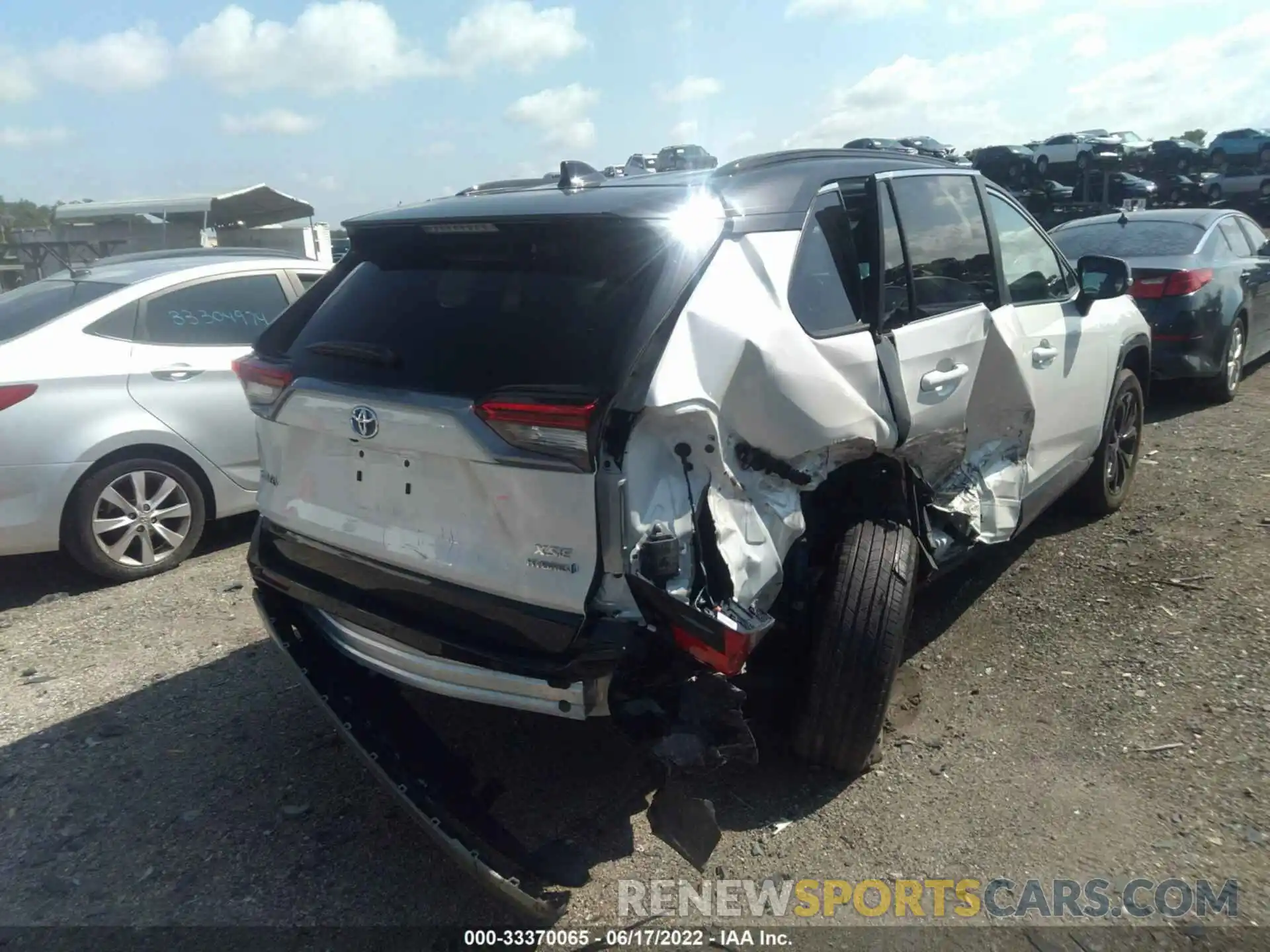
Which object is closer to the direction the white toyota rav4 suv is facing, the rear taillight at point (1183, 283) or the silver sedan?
the rear taillight

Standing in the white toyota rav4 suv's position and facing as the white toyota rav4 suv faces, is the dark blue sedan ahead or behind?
ahead

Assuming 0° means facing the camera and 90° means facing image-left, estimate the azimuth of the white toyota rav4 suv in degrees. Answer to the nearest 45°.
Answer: approximately 225°

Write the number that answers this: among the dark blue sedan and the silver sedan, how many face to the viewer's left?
0

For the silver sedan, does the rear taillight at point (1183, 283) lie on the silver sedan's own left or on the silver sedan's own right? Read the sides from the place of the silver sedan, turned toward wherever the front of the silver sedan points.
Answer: on the silver sedan's own right

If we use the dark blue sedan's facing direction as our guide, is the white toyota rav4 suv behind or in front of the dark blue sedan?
behind
